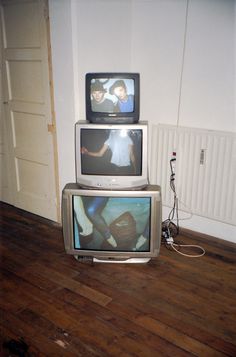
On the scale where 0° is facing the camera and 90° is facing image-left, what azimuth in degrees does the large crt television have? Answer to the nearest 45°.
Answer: approximately 0°

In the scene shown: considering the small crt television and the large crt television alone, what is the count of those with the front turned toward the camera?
2

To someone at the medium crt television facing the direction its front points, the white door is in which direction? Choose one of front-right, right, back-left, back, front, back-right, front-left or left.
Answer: back-right

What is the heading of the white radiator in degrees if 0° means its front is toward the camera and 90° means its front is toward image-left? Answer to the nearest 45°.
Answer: approximately 45°

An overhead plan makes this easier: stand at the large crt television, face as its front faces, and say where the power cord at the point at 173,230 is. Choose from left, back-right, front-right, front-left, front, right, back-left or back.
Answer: back-left

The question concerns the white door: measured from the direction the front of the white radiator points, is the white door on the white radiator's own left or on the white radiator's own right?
on the white radiator's own right
